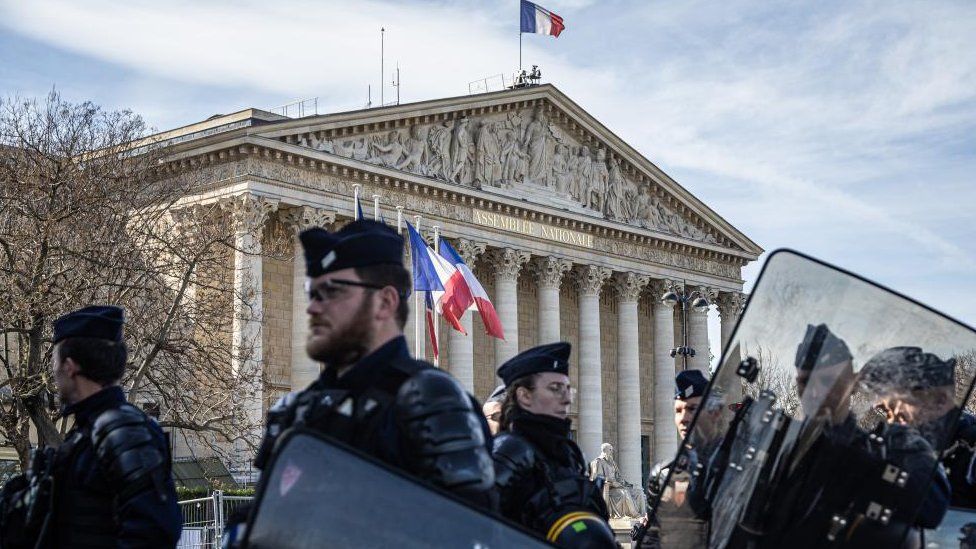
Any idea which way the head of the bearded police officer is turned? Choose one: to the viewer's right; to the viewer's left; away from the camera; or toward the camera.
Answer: to the viewer's left

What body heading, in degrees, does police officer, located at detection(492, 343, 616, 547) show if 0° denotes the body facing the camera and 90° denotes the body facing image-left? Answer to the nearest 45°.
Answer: approximately 315°

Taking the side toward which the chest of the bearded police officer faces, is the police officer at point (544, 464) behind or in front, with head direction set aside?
behind

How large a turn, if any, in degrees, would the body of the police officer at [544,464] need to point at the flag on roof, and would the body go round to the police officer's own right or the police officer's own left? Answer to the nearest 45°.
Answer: approximately 135° to the police officer's own left

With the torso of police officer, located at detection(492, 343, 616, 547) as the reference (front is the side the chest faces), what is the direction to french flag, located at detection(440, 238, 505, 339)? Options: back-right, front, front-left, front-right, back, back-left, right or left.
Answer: back-left

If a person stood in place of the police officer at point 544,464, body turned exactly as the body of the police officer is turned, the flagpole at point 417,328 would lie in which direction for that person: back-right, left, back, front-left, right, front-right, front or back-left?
back-left

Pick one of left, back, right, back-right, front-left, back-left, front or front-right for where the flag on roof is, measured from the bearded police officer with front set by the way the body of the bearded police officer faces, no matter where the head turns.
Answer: back-right

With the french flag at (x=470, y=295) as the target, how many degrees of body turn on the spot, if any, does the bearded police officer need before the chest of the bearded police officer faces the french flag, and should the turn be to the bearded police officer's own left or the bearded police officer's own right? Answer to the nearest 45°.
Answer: approximately 135° to the bearded police officer's own right

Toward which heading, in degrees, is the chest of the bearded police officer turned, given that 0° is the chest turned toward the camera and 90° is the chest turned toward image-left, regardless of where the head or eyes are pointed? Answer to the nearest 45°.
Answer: approximately 45°

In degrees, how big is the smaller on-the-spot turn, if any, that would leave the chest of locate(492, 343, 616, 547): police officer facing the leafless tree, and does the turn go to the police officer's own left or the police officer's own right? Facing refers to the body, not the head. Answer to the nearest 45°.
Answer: approximately 180°

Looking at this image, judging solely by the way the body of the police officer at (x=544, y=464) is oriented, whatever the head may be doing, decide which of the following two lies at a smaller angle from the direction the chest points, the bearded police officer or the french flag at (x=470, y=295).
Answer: the bearded police officer

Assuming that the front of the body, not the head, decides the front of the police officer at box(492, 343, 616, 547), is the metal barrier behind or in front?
behind

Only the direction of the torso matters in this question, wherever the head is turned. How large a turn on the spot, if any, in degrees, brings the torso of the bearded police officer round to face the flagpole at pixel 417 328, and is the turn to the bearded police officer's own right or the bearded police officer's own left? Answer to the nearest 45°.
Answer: approximately 135° to the bearded police officer's own right

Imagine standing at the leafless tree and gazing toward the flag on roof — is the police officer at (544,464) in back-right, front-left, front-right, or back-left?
back-right
